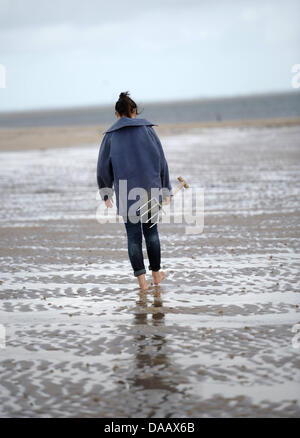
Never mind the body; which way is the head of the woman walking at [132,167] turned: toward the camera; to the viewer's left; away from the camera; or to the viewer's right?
away from the camera

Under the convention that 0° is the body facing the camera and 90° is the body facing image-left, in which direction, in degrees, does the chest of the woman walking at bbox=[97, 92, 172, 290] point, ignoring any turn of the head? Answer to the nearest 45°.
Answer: approximately 180°
